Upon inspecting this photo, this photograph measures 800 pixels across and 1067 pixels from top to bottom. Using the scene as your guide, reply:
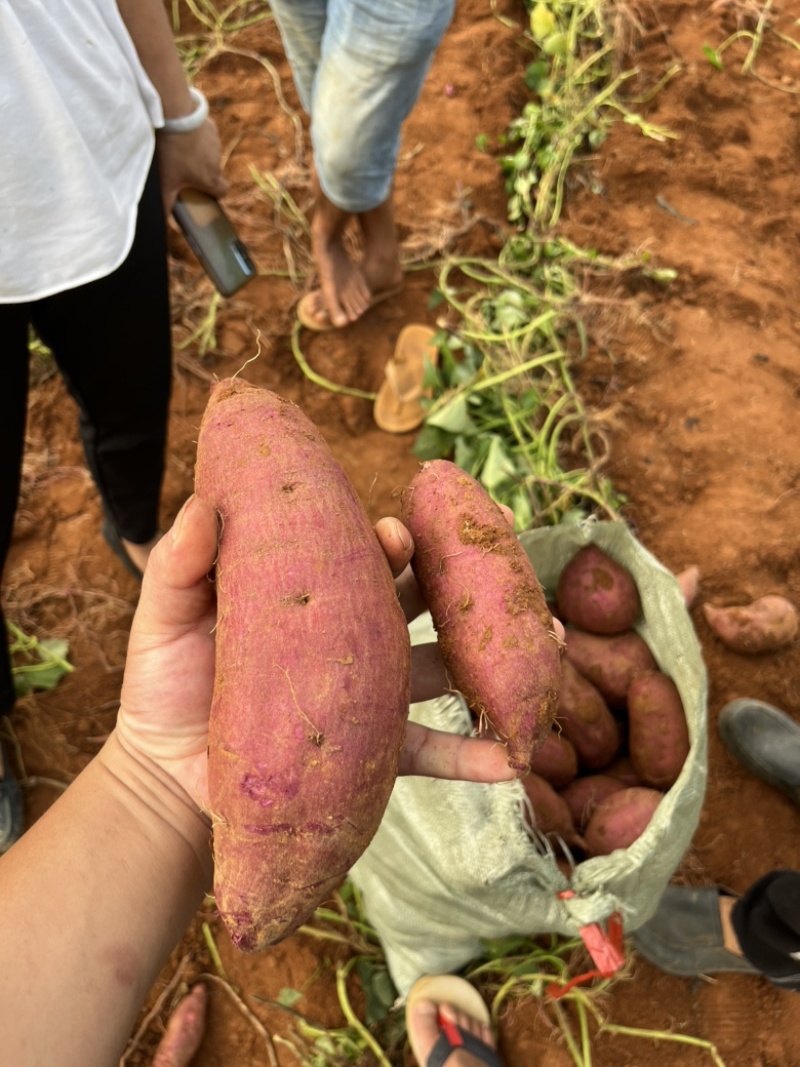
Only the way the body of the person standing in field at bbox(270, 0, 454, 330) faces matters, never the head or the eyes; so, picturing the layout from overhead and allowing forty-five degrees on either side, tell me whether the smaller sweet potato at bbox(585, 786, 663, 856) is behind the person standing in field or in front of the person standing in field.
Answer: in front

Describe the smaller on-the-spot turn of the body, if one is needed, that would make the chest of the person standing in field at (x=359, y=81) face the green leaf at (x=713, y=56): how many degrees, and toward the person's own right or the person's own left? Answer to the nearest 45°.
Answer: approximately 135° to the person's own left

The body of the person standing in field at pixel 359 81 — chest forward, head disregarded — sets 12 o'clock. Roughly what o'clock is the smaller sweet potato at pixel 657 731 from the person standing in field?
The smaller sweet potato is roughly at 11 o'clock from the person standing in field.

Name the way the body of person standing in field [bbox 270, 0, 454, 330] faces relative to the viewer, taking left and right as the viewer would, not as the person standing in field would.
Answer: facing the viewer

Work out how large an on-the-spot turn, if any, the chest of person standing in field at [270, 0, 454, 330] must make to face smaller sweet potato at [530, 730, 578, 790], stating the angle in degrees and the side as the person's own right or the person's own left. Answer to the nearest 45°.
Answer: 0° — they already face it

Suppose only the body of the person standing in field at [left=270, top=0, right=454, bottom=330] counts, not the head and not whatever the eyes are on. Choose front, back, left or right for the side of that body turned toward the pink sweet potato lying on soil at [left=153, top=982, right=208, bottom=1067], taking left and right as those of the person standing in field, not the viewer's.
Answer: front

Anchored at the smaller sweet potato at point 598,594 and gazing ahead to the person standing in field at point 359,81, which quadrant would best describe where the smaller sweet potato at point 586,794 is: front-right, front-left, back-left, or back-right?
back-left

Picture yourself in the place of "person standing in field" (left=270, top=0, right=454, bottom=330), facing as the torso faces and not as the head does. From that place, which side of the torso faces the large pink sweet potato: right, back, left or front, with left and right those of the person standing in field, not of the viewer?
front

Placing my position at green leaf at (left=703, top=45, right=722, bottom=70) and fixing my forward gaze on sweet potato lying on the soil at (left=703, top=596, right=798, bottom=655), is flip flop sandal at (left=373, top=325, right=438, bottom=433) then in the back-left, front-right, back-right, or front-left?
front-right
